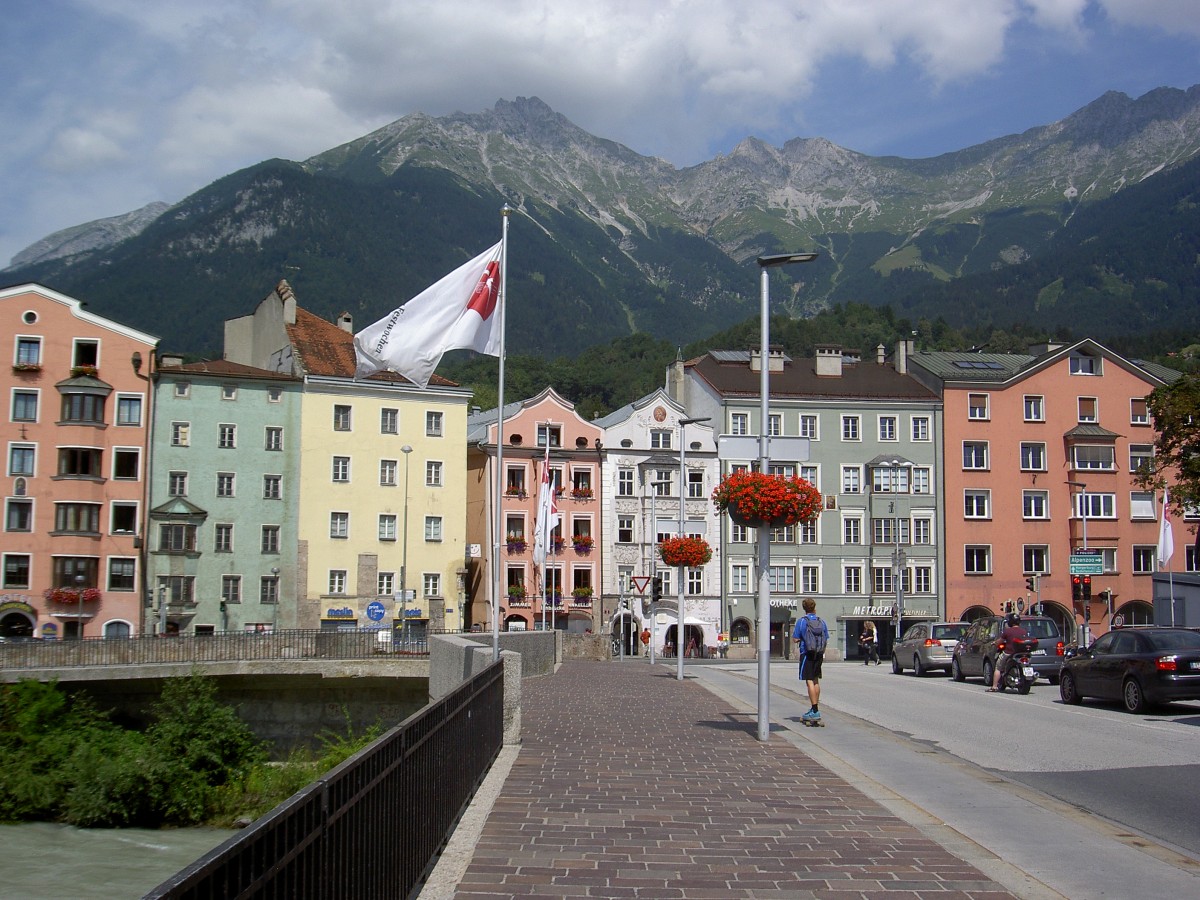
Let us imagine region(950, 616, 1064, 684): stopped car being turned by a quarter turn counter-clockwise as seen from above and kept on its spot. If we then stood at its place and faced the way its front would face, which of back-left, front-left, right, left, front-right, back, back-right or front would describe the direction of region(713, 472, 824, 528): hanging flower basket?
front-left

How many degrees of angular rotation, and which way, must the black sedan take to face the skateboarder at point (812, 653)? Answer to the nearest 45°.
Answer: approximately 90° to its left

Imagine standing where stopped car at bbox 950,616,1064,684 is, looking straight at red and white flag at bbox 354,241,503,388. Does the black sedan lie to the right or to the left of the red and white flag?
left

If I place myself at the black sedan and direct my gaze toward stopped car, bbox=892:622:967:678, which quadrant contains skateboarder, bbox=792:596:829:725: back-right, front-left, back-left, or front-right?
back-left

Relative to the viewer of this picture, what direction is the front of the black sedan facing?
facing away from the viewer and to the left of the viewer

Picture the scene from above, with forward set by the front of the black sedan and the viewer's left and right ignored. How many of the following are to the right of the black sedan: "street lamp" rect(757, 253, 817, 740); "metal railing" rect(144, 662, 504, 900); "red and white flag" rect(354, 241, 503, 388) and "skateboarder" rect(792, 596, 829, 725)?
0

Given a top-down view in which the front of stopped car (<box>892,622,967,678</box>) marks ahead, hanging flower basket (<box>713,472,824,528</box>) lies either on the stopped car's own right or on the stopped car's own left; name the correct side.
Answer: on the stopped car's own left

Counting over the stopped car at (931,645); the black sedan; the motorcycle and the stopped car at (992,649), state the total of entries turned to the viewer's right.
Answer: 0

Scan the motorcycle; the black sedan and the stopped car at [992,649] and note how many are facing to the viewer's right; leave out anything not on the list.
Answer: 0

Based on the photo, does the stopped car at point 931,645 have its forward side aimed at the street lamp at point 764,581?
no

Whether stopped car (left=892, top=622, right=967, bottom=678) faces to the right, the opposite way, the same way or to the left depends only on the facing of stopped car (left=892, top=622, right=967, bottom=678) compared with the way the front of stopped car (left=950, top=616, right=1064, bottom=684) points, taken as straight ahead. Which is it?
the same way

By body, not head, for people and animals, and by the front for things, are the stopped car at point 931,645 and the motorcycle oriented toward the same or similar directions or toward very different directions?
same or similar directions

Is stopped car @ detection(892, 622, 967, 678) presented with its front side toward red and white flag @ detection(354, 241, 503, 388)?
no
